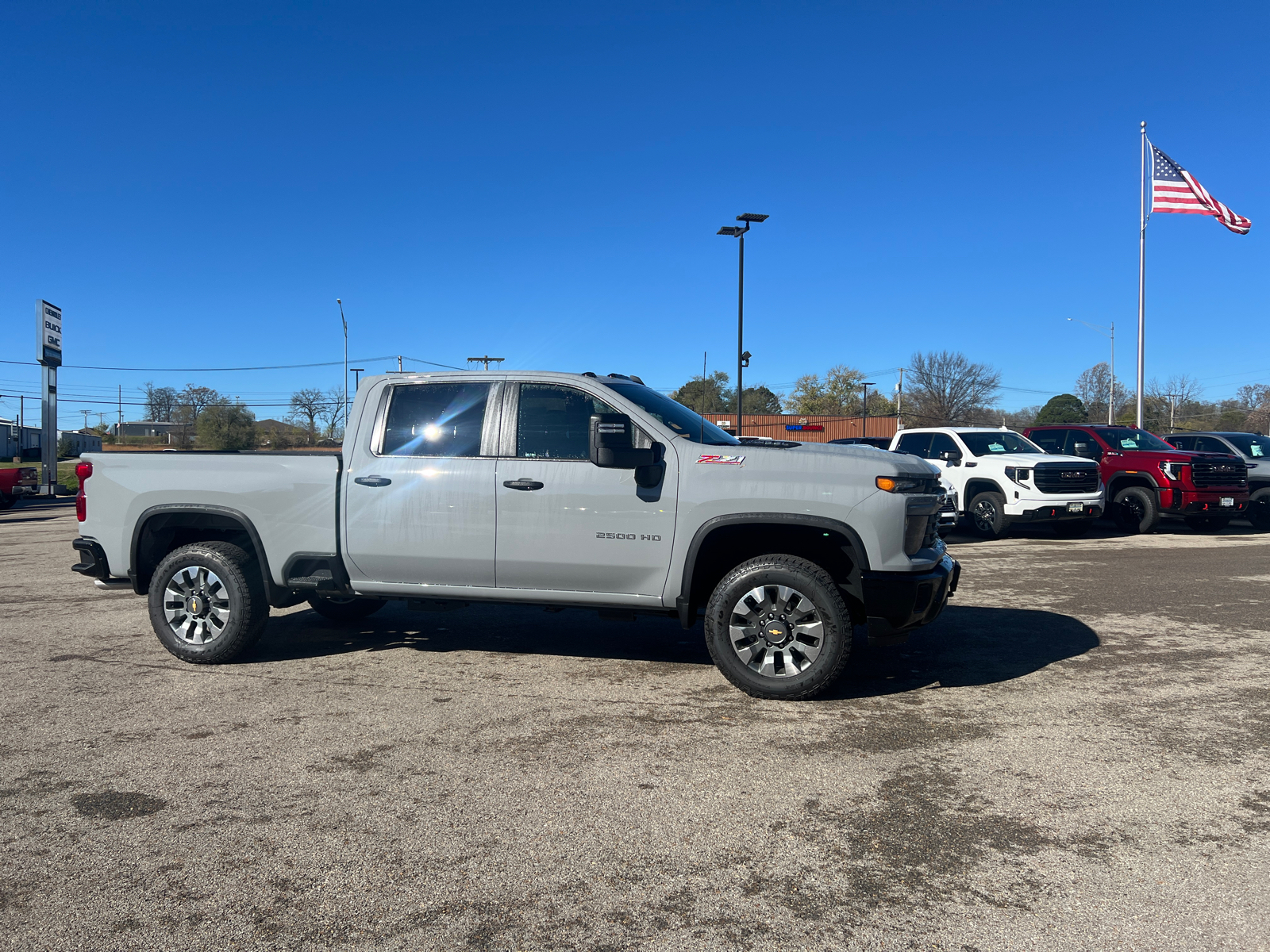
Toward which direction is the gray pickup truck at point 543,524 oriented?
to the viewer's right

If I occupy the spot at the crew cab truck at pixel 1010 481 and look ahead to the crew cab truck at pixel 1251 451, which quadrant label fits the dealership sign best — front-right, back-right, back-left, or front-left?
back-left

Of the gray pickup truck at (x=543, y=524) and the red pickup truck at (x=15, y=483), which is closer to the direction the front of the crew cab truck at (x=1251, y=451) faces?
the gray pickup truck

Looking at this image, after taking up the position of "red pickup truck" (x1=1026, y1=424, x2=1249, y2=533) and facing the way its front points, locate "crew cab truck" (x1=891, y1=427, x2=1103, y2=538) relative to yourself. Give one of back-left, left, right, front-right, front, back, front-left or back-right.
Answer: right

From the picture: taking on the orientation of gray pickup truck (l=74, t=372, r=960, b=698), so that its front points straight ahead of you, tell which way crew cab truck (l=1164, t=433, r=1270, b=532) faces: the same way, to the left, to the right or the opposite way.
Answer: to the right

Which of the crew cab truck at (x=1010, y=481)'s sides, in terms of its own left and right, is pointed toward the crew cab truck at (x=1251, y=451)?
left

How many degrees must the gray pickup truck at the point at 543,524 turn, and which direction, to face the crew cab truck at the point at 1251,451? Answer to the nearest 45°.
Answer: approximately 45° to its left

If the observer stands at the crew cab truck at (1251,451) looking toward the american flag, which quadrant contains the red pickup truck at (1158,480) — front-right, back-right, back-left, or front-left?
back-left

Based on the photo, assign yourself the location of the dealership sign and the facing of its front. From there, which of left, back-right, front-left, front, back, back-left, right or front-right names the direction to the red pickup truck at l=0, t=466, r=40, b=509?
front-right

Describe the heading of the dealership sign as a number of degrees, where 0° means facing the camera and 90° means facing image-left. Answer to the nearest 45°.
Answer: approximately 315°

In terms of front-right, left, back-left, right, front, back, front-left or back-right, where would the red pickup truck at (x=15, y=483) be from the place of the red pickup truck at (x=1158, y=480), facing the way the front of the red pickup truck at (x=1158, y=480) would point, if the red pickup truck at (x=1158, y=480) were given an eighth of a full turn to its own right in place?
right

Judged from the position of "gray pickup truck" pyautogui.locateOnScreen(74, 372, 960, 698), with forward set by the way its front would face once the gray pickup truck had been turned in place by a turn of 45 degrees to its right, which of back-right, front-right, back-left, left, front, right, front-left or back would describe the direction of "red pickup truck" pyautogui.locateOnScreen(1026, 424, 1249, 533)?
left

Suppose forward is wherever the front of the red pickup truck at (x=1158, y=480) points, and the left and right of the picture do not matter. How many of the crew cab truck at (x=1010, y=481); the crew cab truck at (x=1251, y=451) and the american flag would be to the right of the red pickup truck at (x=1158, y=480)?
1

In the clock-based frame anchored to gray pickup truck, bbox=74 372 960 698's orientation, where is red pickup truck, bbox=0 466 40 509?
The red pickup truck is roughly at 8 o'clock from the gray pickup truck.
